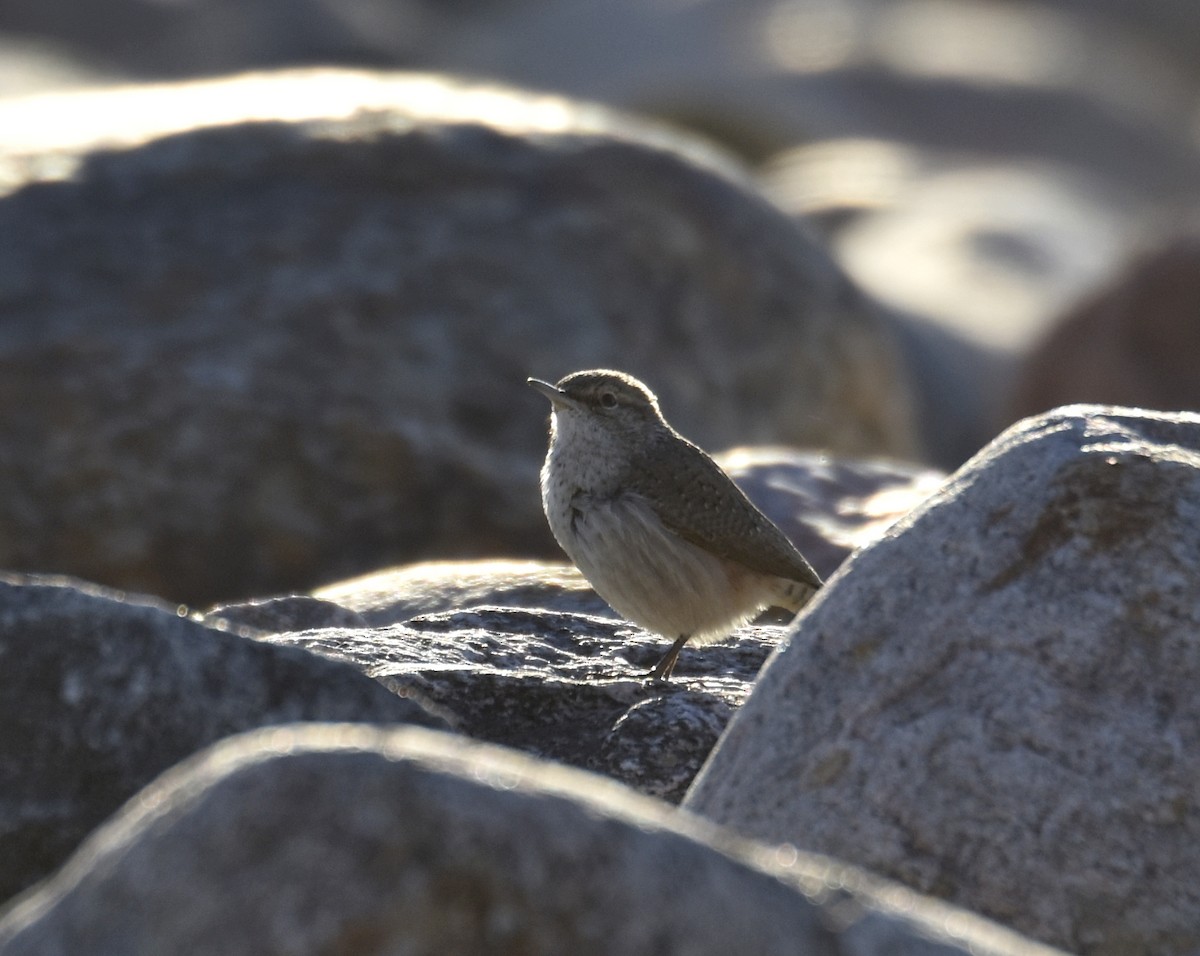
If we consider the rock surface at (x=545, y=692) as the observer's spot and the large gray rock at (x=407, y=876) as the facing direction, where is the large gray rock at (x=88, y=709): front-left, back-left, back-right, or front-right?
front-right

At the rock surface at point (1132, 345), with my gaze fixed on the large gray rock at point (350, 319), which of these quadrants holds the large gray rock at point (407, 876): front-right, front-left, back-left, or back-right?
front-left

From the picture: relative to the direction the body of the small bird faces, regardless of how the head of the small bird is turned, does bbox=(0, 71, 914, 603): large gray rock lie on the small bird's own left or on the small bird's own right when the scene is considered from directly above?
on the small bird's own right

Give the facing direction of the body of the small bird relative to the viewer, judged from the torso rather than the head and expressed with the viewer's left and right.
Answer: facing to the left of the viewer

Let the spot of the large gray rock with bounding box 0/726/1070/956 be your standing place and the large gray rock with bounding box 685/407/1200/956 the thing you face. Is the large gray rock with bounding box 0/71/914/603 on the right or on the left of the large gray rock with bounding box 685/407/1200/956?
left

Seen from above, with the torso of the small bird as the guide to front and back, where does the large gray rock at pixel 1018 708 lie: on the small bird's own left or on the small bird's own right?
on the small bird's own left

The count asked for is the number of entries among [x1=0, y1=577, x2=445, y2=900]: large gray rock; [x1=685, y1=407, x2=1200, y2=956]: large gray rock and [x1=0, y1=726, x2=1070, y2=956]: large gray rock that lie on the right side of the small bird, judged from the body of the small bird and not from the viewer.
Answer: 0

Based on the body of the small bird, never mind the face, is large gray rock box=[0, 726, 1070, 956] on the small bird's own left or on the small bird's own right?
on the small bird's own left
